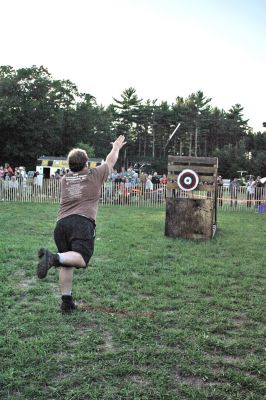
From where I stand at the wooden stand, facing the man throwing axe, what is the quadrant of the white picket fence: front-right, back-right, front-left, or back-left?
back-right

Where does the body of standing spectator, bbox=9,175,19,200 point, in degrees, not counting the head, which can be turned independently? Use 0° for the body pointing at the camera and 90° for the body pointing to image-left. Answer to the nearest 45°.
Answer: approximately 0°

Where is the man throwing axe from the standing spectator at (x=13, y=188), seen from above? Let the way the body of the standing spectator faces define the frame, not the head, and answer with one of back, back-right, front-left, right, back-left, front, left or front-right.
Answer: front

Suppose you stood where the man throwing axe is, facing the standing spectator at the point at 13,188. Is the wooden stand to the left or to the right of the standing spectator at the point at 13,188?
right
